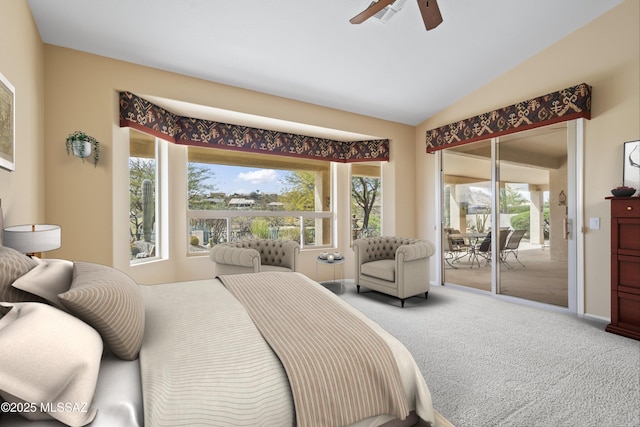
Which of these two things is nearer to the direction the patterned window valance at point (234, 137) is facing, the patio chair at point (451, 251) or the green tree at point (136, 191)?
the patio chair

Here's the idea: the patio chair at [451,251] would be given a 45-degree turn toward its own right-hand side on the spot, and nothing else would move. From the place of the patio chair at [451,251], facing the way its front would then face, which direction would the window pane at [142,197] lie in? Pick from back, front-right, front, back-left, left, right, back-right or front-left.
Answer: right

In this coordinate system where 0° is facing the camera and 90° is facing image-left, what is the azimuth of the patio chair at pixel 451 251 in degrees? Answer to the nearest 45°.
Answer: approximately 270°

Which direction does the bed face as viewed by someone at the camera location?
facing to the right of the viewer

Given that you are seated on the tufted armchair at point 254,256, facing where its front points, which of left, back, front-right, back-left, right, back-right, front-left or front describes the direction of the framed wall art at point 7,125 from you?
right

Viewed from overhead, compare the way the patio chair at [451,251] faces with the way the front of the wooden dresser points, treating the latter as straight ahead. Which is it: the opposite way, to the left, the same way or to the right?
the opposite way

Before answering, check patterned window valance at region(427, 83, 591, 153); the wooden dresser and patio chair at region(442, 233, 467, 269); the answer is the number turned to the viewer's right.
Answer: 1

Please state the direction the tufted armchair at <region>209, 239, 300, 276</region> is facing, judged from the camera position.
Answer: facing the viewer and to the right of the viewer

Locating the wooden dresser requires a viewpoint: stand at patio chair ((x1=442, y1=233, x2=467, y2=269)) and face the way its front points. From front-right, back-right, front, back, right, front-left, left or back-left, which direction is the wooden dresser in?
front-right

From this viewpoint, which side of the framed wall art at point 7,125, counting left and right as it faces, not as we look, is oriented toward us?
right

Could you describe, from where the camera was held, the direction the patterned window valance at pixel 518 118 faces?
facing the viewer and to the left of the viewer

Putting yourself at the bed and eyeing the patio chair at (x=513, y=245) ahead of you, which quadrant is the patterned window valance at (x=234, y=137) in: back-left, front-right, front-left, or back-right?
front-left
